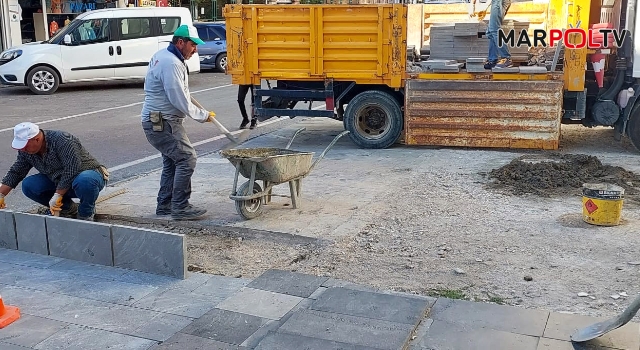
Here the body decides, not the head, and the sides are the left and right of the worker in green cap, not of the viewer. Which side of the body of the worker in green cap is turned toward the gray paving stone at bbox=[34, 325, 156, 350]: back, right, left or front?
right

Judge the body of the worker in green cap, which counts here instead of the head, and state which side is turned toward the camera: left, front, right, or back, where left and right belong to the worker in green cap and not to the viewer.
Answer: right

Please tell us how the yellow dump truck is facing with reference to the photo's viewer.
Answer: facing to the right of the viewer

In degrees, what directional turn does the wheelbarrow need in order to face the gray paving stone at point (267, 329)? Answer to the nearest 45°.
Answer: approximately 45° to its left

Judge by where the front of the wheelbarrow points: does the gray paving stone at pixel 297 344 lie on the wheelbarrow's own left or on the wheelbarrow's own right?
on the wheelbarrow's own left

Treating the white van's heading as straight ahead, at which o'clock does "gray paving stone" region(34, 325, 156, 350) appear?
The gray paving stone is roughly at 9 o'clock from the white van.

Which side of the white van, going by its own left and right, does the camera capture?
left

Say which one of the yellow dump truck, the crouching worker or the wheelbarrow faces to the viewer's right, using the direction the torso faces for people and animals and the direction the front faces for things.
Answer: the yellow dump truck

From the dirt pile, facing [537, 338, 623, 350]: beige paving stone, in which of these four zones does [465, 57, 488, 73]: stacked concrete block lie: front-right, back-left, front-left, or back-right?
back-right

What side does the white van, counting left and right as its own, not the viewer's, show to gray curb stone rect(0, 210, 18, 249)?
left
